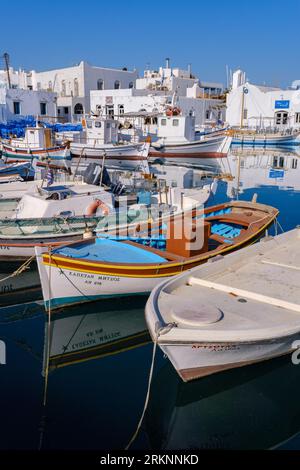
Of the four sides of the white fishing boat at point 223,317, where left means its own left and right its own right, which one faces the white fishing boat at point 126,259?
right

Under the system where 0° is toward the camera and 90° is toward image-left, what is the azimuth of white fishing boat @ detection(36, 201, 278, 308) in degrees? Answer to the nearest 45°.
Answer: approximately 45°

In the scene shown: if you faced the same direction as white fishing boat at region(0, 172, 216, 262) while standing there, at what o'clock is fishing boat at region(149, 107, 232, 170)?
The fishing boat is roughly at 5 o'clock from the white fishing boat.

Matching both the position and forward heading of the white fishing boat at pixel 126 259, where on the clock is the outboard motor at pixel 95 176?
The outboard motor is roughly at 4 o'clock from the white fishing boat.

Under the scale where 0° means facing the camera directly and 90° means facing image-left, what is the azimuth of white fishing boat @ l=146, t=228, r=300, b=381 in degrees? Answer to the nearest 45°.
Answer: approximately 45°

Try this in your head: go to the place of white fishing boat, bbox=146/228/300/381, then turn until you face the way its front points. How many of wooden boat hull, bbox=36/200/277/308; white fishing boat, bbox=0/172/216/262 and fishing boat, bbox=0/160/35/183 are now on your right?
3

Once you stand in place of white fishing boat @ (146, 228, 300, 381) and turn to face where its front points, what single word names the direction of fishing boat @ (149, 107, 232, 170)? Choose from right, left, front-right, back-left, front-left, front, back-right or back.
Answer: back-right

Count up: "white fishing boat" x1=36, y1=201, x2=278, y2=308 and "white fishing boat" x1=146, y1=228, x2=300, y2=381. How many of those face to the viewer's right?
0

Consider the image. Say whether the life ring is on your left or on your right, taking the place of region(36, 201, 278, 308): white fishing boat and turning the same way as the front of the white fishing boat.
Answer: on your right
